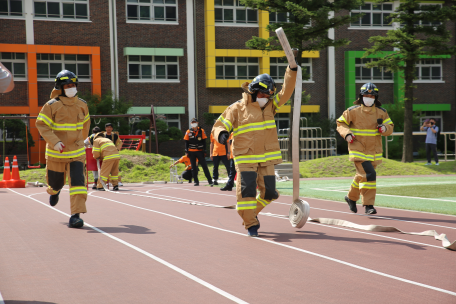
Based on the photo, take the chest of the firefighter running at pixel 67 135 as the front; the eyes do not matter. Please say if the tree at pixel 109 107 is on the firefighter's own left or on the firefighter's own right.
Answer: on the firefighter's own left

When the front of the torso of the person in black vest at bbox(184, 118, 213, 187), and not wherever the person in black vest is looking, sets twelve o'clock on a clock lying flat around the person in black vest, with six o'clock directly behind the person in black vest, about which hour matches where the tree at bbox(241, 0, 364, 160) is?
The tree is roughly at 7 o'clock from the person in black vest.

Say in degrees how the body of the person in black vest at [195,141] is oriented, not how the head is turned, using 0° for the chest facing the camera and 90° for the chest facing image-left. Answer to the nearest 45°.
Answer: approximately 0°

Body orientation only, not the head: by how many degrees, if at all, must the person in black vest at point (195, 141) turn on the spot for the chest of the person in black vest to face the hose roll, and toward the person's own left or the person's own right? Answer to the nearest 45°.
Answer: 0° — they already face it

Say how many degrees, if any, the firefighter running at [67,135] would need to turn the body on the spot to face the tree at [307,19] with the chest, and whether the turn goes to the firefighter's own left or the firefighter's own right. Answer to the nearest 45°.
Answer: approximately 90° to the firefighter's own left

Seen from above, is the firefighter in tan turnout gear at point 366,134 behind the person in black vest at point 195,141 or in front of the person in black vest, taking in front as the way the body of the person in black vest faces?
in front

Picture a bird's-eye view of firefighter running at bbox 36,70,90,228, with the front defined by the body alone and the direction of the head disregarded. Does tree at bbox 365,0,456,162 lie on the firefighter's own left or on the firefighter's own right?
on the firefighter's own left

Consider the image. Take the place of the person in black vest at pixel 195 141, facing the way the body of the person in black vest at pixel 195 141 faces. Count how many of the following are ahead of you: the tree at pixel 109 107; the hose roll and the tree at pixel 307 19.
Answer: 1

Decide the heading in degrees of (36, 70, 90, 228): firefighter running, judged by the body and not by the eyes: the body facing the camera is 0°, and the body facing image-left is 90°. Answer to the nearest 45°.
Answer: approximately 315°
